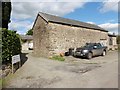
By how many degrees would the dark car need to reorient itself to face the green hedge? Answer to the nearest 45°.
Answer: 0° — it already faces it

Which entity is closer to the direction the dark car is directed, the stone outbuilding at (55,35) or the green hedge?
the green hedge

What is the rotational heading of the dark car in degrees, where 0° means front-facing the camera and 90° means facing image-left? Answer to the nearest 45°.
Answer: approximately 45°
